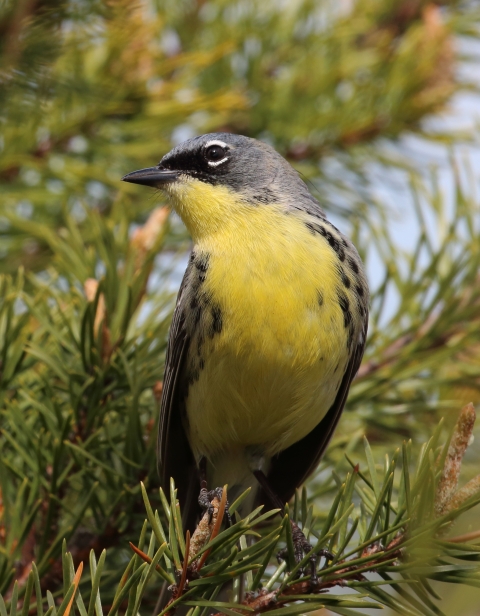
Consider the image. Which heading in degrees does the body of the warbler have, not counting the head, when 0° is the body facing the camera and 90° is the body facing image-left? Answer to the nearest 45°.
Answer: approximately 0°
